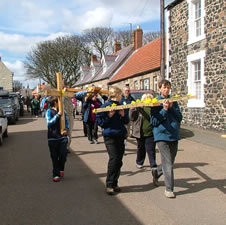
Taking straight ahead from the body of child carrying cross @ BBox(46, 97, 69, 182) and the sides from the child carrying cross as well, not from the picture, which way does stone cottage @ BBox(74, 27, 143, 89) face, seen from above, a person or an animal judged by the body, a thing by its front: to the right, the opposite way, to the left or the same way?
to the right

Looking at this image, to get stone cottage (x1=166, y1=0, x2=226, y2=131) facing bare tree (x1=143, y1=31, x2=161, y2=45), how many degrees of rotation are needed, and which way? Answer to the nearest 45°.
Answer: approximately 135° to its right

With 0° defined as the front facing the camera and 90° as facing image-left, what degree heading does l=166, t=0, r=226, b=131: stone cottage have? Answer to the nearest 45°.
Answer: approximately 45°

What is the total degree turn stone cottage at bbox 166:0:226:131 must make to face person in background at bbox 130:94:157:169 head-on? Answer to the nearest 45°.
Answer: approximately 45° to its left

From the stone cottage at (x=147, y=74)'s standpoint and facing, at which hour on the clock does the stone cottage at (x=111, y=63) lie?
the stone cottage at (x=111, y=63) is roughly at 4 o'clock from the stone cottage at (x=147, y=74).

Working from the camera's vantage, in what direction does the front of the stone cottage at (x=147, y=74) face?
facing the viewer and to the left of the viewer

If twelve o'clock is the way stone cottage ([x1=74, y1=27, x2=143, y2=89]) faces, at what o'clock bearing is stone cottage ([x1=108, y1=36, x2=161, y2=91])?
stone cottage ([x1=108, y1=36, x2=161, y2=91]) is roughly at 10 o'clock from stone cottage ([x1=74, y1=27, x2=143, y2=89]).

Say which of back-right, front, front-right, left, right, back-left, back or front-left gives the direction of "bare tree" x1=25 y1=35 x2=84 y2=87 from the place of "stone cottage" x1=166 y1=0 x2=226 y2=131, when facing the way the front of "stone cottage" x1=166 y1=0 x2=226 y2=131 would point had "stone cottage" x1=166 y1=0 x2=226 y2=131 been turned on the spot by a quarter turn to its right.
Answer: front

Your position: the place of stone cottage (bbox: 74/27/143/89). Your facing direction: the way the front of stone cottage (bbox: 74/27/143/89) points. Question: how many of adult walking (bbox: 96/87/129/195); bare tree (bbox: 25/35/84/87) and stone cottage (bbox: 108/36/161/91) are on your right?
1

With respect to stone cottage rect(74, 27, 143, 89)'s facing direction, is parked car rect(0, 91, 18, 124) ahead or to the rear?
ahead

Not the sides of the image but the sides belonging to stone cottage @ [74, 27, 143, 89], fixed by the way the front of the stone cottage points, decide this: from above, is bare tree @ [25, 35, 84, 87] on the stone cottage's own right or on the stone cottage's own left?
on the stone cottage's own right

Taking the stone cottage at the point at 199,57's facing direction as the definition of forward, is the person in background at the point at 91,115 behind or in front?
in front

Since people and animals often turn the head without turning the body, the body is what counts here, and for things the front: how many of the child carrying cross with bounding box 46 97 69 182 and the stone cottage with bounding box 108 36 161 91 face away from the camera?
0

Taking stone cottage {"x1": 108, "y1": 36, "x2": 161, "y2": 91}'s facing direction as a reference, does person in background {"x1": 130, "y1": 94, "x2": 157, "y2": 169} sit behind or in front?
in front
